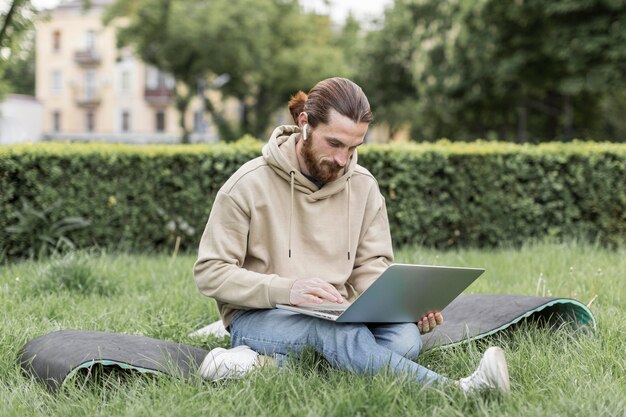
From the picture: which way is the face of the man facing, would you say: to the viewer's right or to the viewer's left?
to the viewer's right

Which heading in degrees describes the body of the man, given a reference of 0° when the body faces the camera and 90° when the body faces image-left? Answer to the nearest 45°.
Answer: approximately 315°

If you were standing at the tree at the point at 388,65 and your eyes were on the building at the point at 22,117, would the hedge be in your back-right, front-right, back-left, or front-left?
back-left

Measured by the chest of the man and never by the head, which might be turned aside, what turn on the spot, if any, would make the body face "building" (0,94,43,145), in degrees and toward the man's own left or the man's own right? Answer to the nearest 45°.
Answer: approximately 180°

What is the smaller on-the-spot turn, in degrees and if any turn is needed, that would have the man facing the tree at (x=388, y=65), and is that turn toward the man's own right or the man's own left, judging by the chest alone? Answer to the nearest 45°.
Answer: approximately 135° to the man's own left
